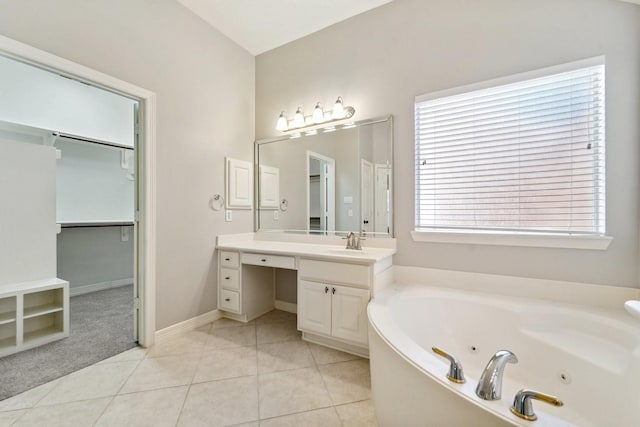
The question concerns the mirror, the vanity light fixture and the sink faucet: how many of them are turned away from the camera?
0

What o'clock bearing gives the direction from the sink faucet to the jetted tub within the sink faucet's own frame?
The jetted tub is roughly at 9 o'clock from the sink faucet.

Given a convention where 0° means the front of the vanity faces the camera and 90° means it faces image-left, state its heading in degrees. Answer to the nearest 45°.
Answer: approximately 45°

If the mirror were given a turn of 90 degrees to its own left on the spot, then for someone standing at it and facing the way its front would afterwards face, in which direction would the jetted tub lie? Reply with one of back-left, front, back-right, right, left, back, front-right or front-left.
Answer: front

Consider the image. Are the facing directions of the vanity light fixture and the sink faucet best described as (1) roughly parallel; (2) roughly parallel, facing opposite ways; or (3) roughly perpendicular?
roughly parallel

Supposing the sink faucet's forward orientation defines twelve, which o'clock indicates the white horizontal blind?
The white horizontal blind is roughly at 8 o'clock from the sink faucet.

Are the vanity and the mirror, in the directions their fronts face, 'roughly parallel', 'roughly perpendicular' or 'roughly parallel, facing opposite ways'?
roughly parallel

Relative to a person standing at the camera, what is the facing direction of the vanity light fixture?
facing the viewer and to the left of the viewer
